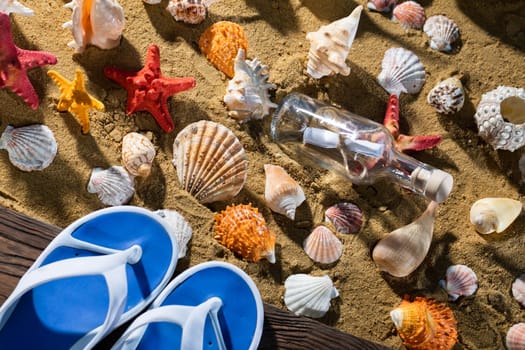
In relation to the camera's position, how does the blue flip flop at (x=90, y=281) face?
facing away from the viewer and to the right of the viewer

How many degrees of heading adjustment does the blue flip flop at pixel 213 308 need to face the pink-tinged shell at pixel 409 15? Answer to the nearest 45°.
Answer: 0° — it already faces it

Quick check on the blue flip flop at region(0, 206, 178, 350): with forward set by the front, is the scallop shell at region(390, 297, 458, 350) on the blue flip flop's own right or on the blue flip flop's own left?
on the blue flip flop's own right

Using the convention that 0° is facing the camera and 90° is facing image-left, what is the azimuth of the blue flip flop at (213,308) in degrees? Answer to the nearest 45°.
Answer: approximately 225°

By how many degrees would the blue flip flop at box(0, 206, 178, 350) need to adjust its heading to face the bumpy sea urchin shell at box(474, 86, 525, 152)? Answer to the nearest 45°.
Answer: approximately 45° to its right

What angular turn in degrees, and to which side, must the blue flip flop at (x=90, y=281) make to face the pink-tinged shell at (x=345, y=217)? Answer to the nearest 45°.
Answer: approximately 45° to its right
